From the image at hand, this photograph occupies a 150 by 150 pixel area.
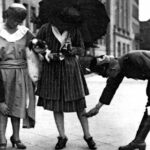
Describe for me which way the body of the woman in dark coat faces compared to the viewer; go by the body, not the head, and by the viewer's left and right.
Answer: facing the viewer

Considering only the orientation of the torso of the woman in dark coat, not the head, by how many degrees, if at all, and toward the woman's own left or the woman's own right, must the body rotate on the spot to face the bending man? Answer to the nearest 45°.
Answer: approximately 45° to the woman's own left
